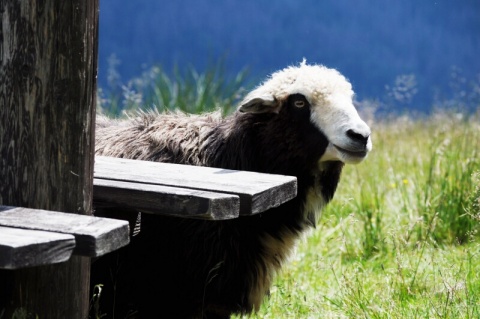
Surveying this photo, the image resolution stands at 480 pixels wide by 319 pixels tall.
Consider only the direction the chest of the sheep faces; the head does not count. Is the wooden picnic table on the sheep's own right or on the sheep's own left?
on the sheep's own right

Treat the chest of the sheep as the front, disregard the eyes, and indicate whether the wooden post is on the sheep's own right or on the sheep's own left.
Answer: on the sheep's own right

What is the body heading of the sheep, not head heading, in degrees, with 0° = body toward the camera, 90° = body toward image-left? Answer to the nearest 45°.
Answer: approximately 270°
